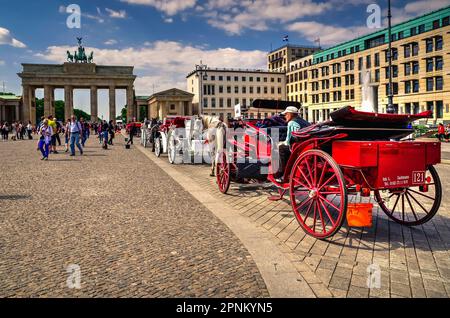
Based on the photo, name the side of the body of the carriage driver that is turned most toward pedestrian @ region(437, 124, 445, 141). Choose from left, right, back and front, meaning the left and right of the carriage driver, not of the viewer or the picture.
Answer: right

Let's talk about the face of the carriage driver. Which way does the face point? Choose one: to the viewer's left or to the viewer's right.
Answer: to the viewer's left

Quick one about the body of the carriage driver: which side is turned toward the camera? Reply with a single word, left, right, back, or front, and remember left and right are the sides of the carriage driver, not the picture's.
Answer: left

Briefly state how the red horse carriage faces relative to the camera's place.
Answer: facing away from the viewer and to the left of the viewer

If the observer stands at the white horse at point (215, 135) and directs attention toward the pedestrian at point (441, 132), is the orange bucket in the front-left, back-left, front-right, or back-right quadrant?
back-right

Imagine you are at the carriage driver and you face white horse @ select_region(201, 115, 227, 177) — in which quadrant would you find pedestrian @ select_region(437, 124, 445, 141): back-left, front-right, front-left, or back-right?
front-right

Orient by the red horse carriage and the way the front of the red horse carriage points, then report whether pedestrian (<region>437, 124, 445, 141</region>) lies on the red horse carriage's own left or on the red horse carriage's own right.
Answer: on the red horse carriage's own right

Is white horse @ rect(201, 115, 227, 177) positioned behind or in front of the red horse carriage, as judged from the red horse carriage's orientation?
in front
